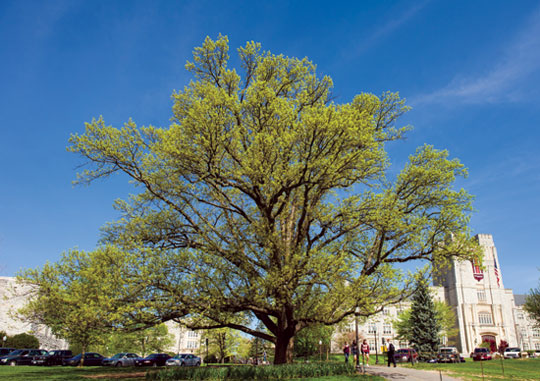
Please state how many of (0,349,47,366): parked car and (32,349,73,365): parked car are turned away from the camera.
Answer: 0

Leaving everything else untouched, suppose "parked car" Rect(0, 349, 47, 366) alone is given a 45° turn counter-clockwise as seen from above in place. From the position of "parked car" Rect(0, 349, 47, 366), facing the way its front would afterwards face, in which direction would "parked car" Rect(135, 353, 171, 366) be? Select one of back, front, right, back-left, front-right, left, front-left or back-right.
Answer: left

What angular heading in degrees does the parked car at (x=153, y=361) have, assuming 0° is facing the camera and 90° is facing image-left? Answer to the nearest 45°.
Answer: approximately 45°

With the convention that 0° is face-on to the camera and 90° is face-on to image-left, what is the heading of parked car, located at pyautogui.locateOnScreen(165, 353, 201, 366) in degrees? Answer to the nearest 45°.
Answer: approximately 45°

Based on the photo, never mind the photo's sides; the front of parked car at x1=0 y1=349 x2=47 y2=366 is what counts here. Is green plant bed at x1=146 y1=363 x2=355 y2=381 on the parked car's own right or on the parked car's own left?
on the parked car's own left

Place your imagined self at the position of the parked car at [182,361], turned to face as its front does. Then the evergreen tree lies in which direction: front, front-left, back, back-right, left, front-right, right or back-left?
back-left

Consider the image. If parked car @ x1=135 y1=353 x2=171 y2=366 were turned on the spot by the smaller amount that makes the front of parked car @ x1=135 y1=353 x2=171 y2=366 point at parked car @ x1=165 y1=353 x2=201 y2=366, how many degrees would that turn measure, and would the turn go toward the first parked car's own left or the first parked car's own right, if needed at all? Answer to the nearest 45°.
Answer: approximately 135° to the first parked car's own left

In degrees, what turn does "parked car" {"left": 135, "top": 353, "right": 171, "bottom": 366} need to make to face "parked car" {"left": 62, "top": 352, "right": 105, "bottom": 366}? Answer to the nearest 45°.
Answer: approximately 45° to its right

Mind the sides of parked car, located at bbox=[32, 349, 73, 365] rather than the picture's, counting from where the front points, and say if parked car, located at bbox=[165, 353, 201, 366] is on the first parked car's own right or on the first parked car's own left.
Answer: on the first parked car's own left

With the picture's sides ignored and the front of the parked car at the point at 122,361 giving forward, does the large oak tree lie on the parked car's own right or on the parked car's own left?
on the parked car's own left
